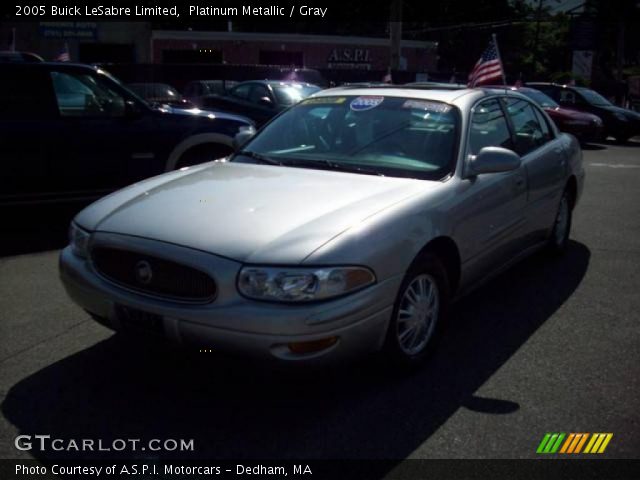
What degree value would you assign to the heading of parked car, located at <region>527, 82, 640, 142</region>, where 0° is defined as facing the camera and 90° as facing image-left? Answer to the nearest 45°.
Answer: approximately 315°

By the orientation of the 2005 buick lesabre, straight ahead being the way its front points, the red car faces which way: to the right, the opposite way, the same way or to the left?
to the left

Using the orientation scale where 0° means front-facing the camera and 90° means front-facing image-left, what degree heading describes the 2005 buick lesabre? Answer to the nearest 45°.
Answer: approximately 45°

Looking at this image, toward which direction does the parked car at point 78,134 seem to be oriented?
to the viewer's right

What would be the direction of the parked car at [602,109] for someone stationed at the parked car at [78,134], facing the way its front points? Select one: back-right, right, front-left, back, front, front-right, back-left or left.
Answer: front-left

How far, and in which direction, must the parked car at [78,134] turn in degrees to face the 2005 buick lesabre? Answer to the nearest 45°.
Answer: approximately 90° to its right

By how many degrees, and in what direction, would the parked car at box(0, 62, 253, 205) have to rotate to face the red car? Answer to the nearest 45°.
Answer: approximately 45° to its left

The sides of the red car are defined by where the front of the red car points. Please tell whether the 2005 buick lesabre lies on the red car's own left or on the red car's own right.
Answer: on the red car's own right

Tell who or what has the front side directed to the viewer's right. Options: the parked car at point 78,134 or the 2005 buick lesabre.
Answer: the parked car

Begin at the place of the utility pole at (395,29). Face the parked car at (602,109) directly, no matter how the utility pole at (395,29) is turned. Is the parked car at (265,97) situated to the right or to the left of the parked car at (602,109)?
right

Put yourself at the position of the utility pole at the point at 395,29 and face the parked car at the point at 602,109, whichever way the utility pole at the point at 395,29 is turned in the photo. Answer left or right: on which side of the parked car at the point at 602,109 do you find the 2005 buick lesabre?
right

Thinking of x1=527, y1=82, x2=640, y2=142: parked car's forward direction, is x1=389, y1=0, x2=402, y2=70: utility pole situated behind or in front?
behind

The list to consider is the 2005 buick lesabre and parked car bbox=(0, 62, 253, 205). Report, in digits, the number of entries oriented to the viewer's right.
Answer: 1
